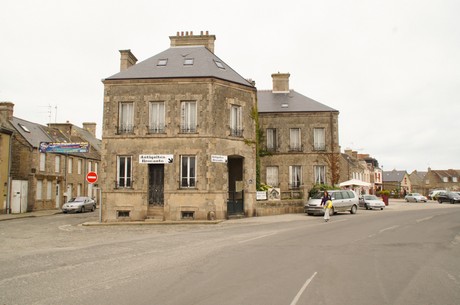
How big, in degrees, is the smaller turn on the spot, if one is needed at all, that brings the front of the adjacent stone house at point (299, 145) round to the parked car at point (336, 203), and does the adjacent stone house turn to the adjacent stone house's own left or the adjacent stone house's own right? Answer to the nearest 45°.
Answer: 0° — it already faces it

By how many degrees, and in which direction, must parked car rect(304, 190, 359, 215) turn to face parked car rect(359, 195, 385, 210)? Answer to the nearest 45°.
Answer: approximately 135° to its right

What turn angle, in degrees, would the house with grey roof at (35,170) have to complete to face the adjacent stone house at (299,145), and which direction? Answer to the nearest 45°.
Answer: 0° — it already faces it

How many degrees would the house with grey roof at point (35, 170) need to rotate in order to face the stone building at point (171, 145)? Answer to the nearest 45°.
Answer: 0° — it already faces it

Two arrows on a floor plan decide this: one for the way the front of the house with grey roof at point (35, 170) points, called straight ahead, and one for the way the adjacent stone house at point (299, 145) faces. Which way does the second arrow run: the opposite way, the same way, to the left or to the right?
to the right

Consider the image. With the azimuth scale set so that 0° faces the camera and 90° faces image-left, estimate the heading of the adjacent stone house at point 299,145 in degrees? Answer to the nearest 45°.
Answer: approximately 0°

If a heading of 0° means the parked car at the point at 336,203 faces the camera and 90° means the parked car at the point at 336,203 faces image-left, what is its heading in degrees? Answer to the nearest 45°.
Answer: approximately 45°

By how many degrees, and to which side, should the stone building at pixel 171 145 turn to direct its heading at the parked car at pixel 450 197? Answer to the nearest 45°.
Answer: approximately 135° to its left

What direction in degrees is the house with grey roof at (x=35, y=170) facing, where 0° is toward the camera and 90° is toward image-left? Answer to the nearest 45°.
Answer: approximately 315°

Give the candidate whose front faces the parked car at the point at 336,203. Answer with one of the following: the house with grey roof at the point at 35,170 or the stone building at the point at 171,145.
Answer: the house with grey roof
